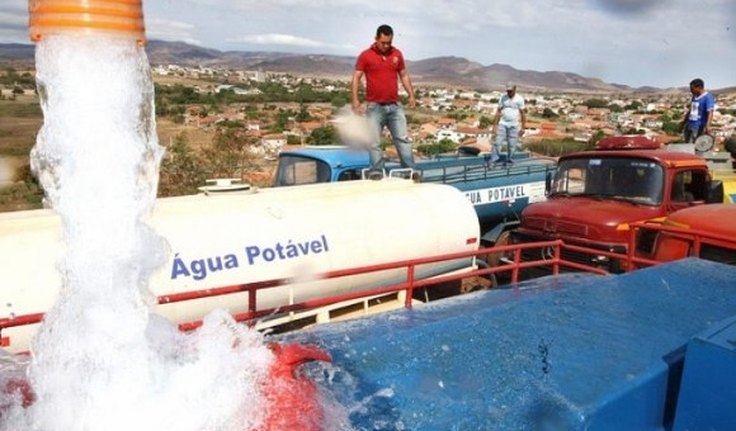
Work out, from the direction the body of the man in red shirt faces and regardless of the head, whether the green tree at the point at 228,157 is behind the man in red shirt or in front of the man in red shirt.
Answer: behind

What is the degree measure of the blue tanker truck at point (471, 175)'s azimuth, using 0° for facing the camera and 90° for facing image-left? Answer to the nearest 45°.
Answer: approximately 45°

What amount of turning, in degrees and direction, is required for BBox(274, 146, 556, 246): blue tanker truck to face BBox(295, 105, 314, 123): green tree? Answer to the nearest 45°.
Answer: approximately 135° to its right

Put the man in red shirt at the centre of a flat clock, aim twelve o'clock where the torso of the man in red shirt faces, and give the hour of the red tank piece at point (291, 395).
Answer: The red tank piece is roughly at 12 o'clock from the man in red shirt.

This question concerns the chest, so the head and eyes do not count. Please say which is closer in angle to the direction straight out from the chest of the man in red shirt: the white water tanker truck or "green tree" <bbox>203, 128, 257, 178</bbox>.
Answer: the white water tanker truck

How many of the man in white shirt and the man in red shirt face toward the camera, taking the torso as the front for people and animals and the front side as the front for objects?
2

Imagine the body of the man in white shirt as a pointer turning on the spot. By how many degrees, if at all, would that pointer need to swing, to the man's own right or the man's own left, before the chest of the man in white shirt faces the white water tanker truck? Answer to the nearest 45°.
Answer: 0° — they already face it

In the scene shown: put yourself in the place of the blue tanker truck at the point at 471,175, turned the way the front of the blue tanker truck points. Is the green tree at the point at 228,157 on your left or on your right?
on your right

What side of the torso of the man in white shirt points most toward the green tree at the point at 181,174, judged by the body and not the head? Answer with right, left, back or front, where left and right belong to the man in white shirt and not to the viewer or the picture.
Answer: right
